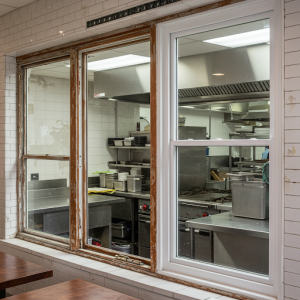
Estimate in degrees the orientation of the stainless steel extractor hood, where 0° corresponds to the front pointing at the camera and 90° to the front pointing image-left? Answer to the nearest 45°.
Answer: approximately 45°

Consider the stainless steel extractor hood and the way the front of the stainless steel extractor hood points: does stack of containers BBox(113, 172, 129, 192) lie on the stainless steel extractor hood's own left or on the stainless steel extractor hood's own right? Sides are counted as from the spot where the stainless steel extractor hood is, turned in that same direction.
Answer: on the stainless steel extractor hood's own right
